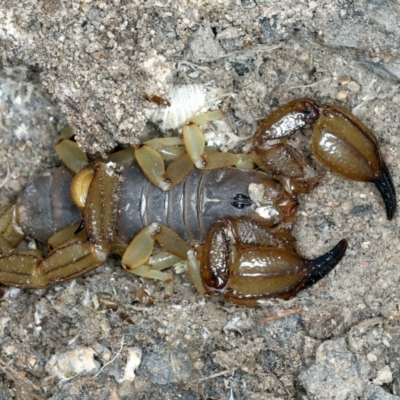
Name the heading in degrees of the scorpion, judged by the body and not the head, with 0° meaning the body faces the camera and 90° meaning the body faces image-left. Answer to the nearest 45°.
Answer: approximately 270°
